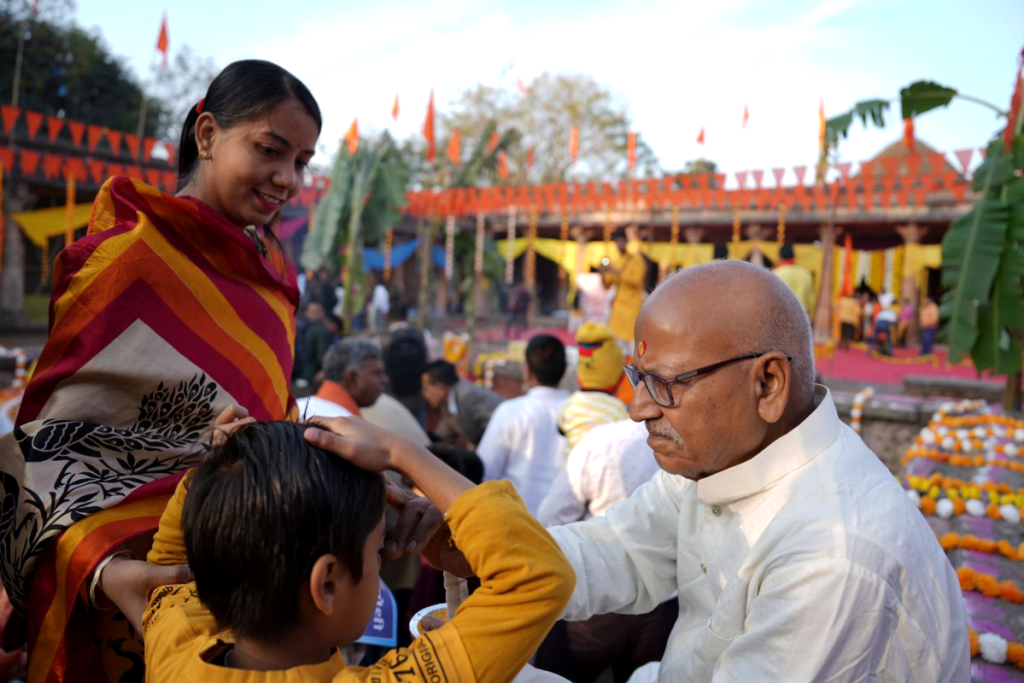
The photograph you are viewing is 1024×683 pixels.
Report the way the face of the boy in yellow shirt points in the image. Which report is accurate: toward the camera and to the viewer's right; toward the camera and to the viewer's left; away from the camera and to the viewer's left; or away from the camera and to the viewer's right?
away from the camera and to the viewer's right

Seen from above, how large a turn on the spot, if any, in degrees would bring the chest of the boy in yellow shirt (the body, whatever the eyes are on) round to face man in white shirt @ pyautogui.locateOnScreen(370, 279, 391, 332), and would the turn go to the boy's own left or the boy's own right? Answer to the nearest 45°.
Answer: approximately 45° to the boy's own left

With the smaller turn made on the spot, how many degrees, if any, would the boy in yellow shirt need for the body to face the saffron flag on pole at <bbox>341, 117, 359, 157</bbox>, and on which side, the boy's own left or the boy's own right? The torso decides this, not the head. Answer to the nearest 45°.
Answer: approximately 45° to the boy's own left

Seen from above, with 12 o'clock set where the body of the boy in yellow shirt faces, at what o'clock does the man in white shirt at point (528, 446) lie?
The man in white shirt is roughly at 11 o'clock from the boy in yellow shirt.

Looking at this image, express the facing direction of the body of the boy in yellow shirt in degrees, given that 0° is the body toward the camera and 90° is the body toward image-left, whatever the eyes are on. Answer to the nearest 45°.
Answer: approximately 225°
